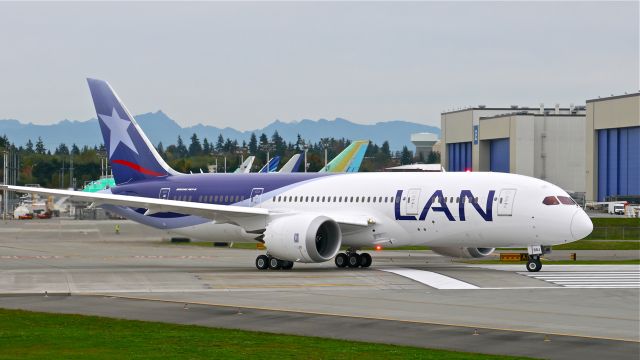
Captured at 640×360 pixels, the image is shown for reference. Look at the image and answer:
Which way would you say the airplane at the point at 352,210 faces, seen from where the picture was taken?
facing the viewer and to the right of the viewer
